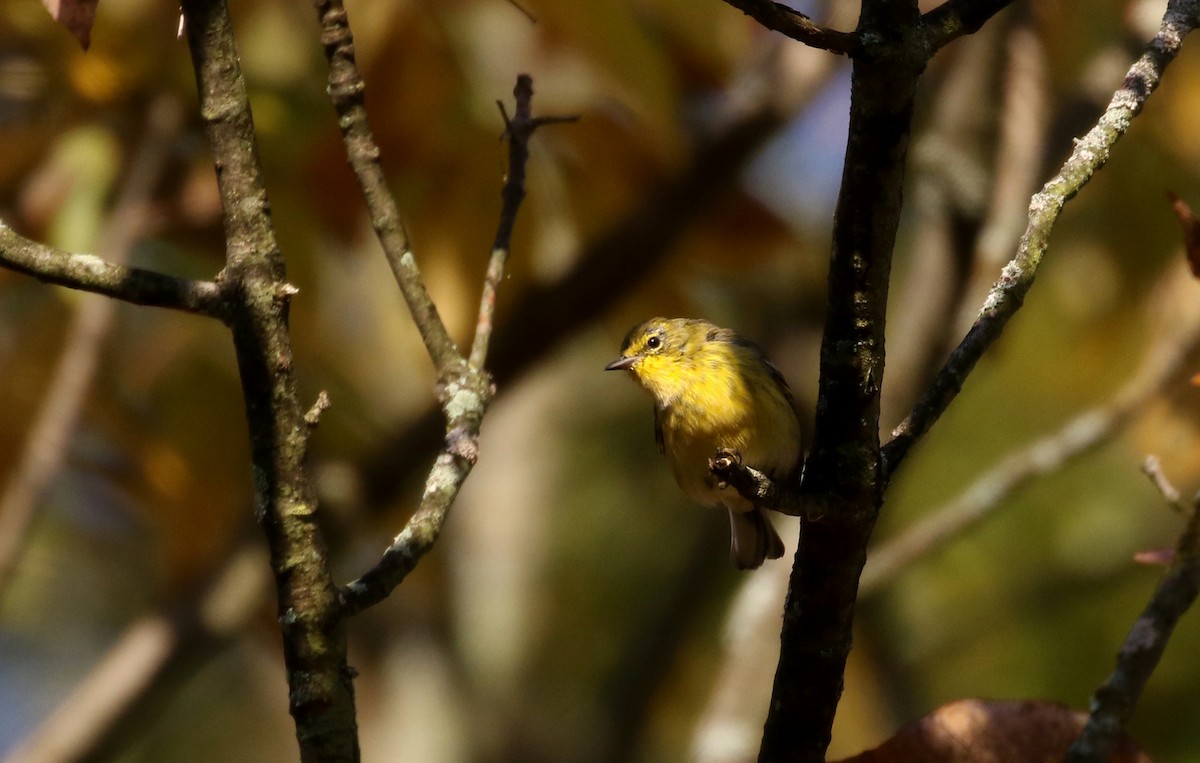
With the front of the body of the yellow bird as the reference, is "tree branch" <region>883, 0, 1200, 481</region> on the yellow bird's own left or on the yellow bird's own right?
on the yellow bird's own left

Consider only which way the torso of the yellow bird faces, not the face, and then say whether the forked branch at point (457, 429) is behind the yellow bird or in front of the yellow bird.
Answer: in front

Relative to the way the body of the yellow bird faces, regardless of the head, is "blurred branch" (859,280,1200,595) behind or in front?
behind

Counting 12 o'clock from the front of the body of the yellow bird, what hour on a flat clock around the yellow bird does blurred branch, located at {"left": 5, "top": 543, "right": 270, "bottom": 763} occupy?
The blurred branch is roughly at 2 o'clock from the yellow bird.

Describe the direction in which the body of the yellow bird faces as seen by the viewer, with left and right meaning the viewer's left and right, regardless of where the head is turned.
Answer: facing the viewer and to the left of the viewer

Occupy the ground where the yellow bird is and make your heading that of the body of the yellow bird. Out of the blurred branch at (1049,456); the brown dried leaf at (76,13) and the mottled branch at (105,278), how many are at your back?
1
